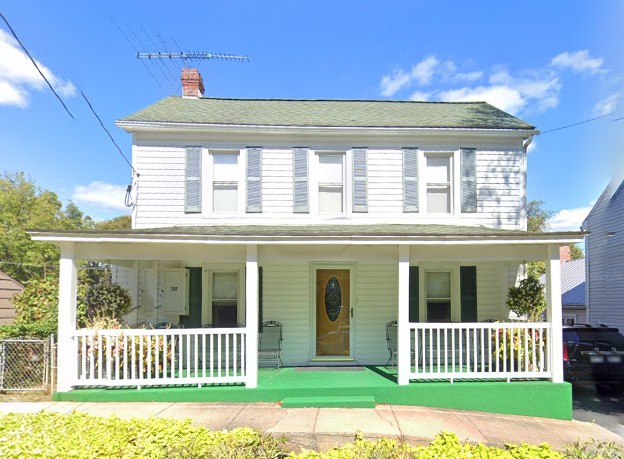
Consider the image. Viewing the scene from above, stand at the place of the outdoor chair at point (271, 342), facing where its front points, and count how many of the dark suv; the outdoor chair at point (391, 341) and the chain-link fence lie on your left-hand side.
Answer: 2

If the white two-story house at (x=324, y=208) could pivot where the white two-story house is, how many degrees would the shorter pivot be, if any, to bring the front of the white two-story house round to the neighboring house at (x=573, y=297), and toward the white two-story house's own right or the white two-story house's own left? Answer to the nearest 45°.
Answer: approximately 135° to the white two-story house's own left

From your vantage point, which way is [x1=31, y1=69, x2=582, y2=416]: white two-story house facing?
toward the camera

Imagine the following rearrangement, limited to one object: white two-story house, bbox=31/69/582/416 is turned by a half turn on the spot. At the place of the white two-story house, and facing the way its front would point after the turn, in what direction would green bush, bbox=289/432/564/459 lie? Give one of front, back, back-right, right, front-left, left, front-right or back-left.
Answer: back

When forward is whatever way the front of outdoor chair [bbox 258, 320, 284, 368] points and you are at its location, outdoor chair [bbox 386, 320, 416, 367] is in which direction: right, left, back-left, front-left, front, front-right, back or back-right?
left
